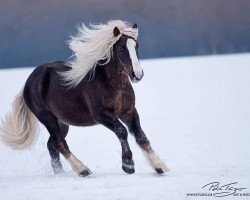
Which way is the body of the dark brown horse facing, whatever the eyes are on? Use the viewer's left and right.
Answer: facing the viewer and to the right of the viewer
